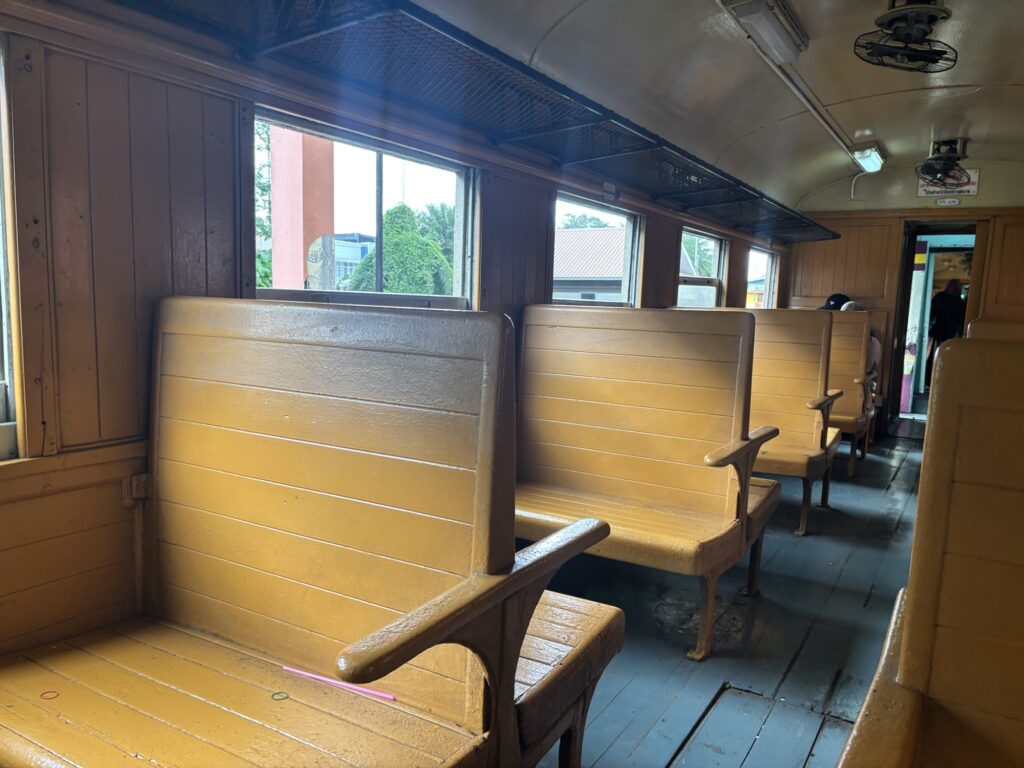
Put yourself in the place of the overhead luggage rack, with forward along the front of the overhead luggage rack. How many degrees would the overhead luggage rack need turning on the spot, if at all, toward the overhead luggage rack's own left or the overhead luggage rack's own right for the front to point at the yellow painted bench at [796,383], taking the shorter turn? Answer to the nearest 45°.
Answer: approximately 90° to the overhead luggage rack's own left

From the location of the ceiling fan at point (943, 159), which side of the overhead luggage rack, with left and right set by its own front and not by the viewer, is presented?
left

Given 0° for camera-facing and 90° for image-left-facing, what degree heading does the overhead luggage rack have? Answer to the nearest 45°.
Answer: approximately 315°

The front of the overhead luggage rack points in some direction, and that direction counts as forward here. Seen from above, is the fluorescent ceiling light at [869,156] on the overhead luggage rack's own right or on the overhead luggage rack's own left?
on the overhead luggage rack's own left

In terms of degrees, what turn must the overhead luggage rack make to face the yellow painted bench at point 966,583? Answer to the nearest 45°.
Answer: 0° — it already faces it

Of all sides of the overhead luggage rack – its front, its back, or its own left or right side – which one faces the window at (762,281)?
left

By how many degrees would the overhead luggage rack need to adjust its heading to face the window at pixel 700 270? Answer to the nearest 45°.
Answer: approximately 90° to its left
